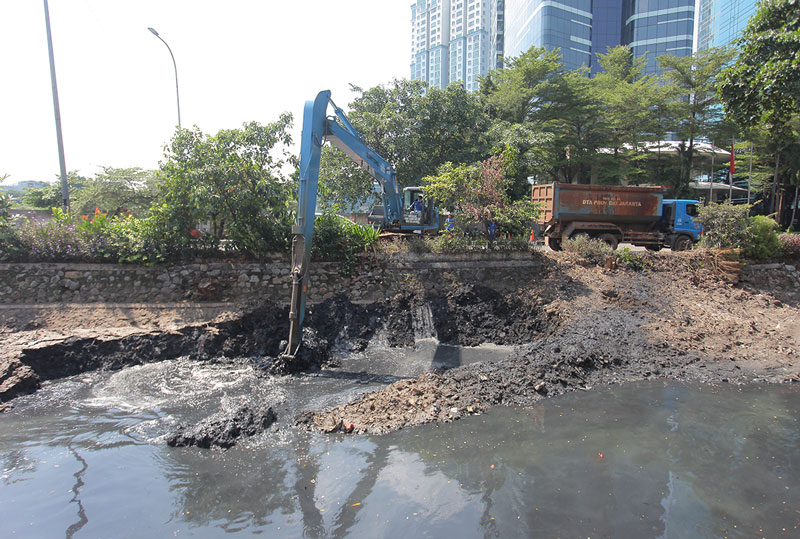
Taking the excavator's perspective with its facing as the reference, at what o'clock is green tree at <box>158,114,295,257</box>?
The green tree is roughly at 3 o'clock from the excavator.

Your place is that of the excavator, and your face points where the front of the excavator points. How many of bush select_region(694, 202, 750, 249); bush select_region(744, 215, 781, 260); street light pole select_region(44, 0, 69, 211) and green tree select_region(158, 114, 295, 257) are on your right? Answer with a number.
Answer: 2

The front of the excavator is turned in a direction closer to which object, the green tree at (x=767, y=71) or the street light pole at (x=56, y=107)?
the street light pole

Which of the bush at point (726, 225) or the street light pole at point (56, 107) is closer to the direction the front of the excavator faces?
the street light pole

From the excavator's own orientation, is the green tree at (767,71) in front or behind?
behind

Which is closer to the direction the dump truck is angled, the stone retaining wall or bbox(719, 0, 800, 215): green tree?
the green tree

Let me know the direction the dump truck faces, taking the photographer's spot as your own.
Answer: facing away from the viewer and to the right of the viewer

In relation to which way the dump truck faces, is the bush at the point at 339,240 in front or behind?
behind

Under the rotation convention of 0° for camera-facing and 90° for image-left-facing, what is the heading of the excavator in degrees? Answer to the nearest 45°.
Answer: approximately 45°

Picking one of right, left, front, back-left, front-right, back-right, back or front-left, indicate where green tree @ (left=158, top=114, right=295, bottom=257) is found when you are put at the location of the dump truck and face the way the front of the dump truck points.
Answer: back

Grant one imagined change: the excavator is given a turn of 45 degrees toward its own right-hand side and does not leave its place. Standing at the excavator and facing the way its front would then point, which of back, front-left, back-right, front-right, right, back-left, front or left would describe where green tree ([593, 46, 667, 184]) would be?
back-right

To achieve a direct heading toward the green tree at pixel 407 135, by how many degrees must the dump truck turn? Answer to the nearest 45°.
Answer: approximately 135° to its left

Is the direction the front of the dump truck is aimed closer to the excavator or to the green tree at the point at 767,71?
the green tree

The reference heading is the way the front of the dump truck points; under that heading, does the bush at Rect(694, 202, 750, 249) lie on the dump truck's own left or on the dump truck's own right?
on the dump truck's own right
